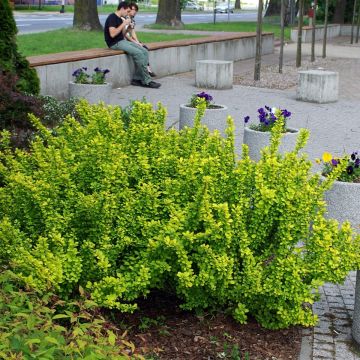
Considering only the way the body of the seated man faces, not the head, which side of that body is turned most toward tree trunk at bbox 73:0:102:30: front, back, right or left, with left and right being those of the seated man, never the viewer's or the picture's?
left

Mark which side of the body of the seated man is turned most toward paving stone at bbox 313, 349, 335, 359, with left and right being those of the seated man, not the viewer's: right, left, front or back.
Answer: right

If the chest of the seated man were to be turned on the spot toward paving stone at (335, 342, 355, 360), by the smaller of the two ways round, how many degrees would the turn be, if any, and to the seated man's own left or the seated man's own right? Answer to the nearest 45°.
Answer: approximately 90° to the seated man's own right

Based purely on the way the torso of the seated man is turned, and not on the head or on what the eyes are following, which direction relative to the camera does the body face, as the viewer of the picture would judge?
to the viewer's right

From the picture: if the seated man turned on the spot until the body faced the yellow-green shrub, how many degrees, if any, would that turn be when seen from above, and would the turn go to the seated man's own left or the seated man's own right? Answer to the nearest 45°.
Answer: approximately 90° to the seated man's own right

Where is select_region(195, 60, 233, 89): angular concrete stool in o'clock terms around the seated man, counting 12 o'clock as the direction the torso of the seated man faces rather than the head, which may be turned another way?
The angular concrete stool is roughly at 12 o'clock from the seated man.

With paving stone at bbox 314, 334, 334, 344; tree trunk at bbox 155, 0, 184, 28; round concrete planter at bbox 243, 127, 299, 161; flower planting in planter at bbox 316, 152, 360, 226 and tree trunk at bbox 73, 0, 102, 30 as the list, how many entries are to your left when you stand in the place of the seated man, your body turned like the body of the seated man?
2

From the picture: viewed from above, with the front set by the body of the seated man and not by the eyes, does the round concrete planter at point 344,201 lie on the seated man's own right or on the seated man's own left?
on the seated man's own right

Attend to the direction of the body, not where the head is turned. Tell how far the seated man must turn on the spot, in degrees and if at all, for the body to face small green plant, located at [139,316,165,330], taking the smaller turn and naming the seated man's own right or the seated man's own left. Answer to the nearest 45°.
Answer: approximately 90° to the seated man's own right

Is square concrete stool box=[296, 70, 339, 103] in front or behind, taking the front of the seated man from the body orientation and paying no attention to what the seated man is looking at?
in front

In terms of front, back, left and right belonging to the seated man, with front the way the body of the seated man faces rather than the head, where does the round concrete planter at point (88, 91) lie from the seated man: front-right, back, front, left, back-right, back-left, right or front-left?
right

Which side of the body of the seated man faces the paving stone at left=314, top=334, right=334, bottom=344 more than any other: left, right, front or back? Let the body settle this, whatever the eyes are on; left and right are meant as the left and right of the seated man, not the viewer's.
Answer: right
